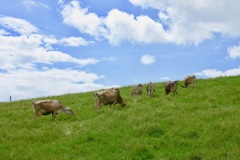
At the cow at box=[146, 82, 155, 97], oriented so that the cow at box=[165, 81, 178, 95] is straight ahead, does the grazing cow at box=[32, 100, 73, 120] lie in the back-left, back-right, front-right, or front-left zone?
back-right

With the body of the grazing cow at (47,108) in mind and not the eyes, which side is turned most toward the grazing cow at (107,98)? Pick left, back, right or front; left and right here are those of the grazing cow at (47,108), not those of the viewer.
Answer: front

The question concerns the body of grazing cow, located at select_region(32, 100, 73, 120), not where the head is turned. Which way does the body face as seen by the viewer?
to the viewer's right

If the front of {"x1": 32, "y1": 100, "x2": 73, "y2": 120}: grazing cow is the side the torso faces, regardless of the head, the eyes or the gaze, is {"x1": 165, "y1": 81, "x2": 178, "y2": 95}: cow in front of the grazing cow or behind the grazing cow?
in front

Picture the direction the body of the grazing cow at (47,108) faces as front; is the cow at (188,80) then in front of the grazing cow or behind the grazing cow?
in front

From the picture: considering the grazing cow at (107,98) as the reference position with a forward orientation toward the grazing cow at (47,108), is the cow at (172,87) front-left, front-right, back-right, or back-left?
back-right
